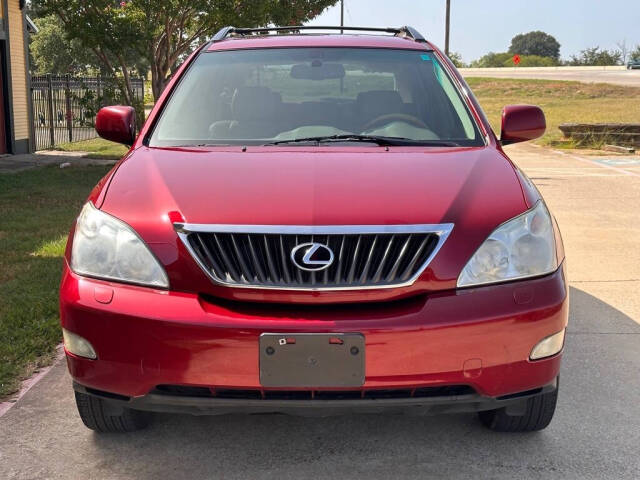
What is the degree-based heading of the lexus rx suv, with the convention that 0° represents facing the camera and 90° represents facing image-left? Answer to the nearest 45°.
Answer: approximately 0°

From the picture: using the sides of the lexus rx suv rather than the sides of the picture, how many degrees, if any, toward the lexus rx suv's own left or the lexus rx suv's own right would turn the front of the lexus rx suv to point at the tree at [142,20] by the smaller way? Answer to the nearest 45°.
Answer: approximately 180°

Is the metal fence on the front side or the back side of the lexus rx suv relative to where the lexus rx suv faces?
on the back side
